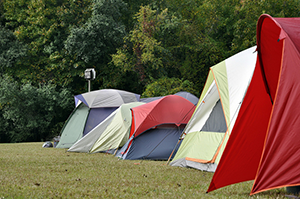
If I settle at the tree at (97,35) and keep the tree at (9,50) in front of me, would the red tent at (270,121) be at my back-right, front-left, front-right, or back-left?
back-left

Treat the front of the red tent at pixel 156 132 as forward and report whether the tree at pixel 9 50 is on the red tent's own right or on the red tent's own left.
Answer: on the red tent's own right

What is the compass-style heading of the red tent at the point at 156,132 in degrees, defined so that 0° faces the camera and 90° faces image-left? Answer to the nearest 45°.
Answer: approximately 90°

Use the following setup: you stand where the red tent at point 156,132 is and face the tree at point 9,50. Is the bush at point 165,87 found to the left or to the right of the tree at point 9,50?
right

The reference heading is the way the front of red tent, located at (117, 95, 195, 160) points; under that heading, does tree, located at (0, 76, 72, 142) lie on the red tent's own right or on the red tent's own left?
on the red tent's own right

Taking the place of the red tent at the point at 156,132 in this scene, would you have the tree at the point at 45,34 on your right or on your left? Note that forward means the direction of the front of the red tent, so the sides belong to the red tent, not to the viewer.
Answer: on your right

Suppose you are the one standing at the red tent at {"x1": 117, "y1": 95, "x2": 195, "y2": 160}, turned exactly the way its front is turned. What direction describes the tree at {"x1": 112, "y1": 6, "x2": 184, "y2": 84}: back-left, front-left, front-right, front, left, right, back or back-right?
right

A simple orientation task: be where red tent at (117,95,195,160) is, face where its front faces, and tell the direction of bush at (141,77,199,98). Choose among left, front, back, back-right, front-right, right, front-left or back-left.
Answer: right
